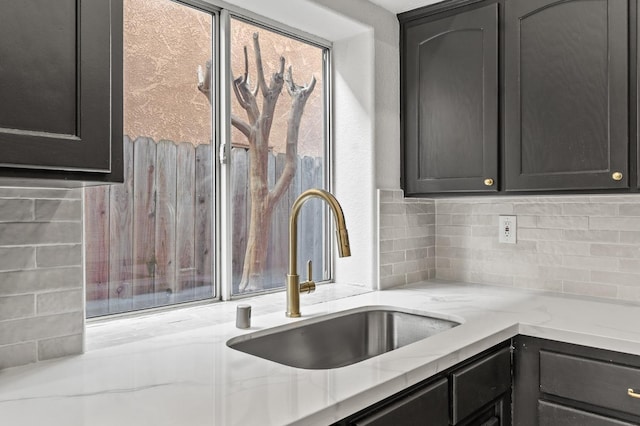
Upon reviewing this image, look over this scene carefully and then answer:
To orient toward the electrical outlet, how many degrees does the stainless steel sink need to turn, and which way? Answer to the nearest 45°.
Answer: approximately 90° to its left

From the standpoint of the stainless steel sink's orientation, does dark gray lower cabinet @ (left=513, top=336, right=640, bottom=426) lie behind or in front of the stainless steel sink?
in front

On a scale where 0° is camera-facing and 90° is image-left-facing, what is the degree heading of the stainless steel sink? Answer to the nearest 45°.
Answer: approximately 315°

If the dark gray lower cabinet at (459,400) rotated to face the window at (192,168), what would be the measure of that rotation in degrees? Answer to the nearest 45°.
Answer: approximately 135° to its right
